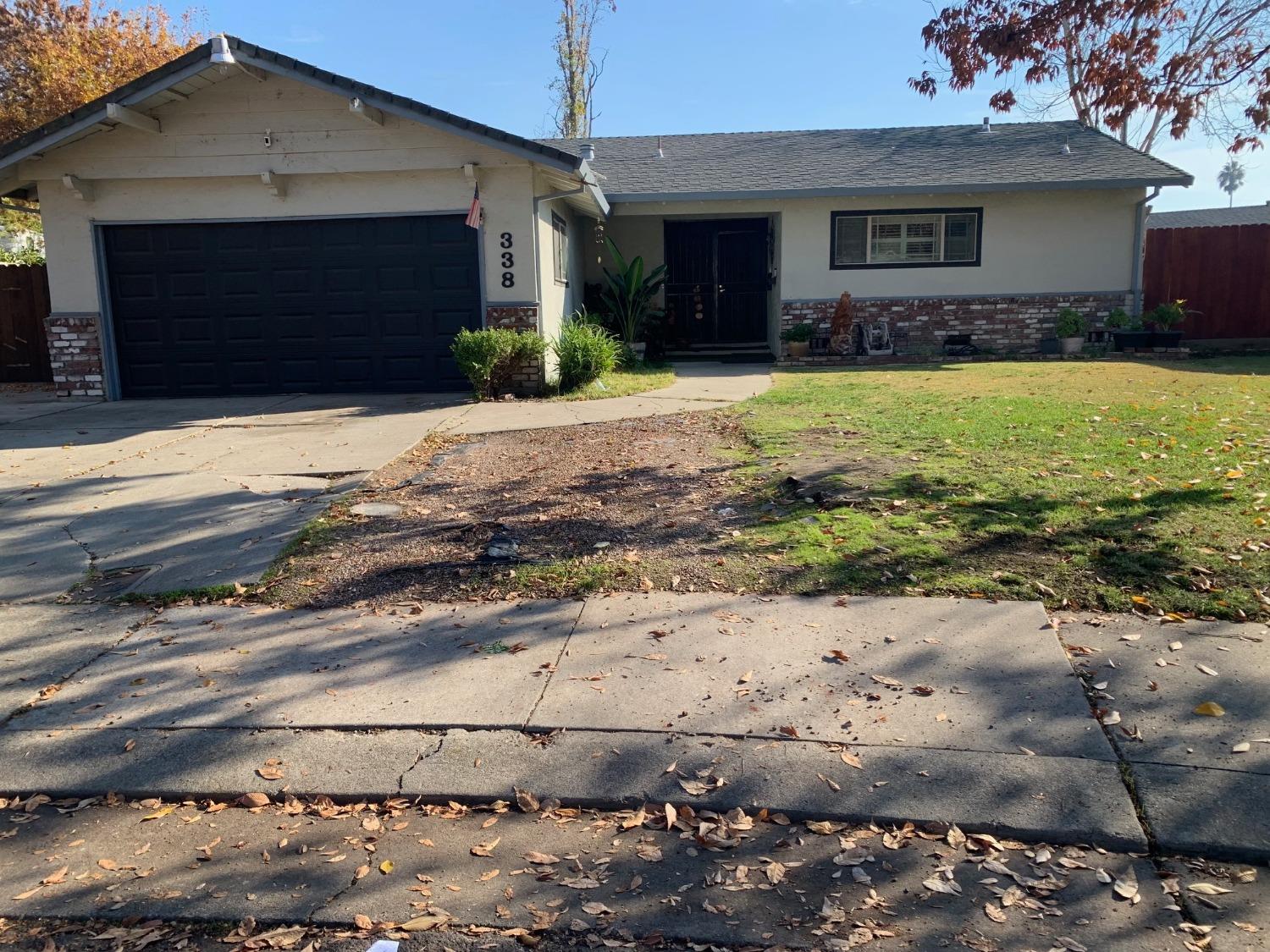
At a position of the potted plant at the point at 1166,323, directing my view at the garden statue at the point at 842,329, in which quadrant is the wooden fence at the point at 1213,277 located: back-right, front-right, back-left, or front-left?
back-right

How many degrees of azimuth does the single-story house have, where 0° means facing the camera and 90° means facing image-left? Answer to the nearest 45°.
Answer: approximately 0°

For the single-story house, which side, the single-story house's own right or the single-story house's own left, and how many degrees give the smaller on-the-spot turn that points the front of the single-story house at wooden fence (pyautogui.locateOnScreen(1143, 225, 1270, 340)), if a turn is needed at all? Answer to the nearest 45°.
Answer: approximately 90° to the single-story house's own left

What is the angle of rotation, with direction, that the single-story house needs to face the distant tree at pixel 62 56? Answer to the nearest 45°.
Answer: approximately 135° to its right

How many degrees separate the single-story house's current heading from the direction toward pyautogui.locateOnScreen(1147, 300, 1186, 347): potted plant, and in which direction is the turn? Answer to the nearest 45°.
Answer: approximately 90° to its left

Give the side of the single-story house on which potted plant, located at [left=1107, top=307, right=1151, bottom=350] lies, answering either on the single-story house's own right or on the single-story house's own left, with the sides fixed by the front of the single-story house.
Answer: on the single-story house's own left

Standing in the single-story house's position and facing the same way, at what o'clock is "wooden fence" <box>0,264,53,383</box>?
The wooden fence is roughly at 4 o'clock from the single-story house.
